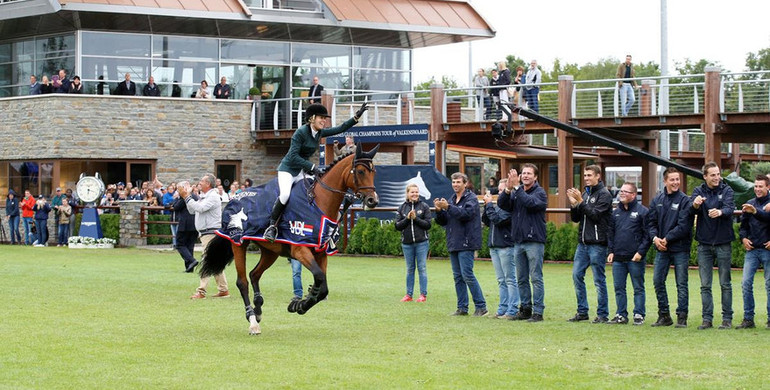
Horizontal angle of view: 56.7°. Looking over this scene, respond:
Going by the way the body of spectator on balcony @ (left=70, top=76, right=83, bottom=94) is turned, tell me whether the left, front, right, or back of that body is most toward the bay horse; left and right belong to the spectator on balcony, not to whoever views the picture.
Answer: front

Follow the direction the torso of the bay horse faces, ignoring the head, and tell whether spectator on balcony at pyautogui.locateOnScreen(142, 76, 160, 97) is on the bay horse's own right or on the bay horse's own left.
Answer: on the bay horse's own left

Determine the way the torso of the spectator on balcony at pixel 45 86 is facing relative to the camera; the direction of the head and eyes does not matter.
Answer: toward the camera

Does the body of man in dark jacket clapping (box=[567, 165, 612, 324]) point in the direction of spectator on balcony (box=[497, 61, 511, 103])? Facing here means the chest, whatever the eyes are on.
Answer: no

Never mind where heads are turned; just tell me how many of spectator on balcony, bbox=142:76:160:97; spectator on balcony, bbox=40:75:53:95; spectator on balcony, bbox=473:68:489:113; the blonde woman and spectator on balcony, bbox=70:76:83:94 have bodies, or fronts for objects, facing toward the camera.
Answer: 5

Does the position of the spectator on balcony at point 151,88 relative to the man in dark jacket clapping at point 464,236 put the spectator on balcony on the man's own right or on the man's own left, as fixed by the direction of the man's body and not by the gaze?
on the man's own right

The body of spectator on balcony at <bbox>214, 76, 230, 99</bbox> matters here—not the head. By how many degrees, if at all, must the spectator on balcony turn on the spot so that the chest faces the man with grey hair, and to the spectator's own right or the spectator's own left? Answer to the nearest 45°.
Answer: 0° — they already face them

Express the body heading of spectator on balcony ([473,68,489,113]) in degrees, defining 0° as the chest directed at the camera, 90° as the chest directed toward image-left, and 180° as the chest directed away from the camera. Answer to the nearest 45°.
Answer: approximately 0°

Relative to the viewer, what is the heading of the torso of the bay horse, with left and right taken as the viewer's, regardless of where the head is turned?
facing to the right of the viewer

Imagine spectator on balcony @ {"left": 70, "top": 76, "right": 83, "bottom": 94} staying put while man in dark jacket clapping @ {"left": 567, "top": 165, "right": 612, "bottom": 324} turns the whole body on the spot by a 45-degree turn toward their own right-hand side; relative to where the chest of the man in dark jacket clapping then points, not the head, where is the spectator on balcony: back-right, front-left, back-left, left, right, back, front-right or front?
front-right

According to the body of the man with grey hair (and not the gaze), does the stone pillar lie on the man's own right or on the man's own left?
on the man's own right

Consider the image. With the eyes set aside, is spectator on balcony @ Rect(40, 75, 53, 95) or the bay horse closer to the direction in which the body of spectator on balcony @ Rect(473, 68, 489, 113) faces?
the bay horse

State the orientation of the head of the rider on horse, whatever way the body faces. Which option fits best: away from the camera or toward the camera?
toward the camera

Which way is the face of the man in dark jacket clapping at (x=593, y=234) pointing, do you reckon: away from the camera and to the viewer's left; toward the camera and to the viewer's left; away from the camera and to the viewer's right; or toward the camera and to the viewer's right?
toward the camera and to the viewer's left

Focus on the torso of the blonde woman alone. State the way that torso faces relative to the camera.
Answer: toward the camera
